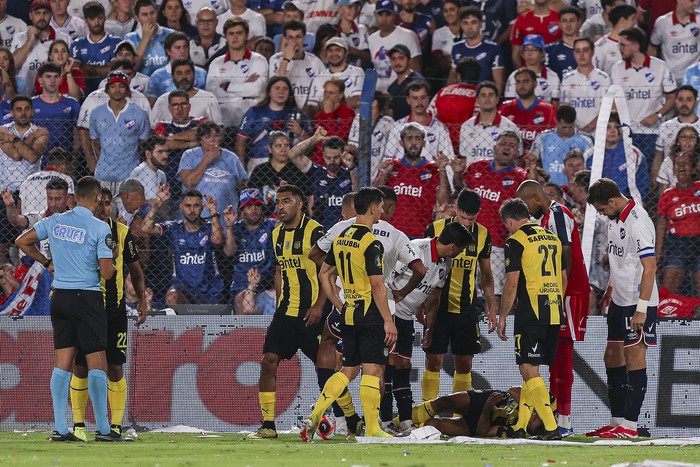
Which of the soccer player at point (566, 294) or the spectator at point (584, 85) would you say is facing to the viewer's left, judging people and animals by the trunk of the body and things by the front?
the soccer player

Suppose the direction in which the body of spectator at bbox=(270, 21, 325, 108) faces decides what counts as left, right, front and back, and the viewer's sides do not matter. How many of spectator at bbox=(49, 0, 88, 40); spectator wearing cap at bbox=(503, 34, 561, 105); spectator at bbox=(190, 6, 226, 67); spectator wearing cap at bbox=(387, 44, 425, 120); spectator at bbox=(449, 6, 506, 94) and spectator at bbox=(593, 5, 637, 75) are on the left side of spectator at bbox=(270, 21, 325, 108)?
4

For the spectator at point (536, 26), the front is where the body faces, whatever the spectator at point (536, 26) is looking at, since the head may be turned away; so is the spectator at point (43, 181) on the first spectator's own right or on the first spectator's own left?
on the first spectator's own right

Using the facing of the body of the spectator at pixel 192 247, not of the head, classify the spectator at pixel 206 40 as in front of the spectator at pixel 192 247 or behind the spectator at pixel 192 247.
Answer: behind

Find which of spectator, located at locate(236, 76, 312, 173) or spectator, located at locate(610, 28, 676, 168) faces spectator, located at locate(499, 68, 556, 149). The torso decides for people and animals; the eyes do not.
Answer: spectator, located at locate(610, 28, 676, 168)

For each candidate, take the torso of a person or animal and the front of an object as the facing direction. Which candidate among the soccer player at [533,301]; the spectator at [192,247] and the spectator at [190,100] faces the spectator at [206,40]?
the soccer player

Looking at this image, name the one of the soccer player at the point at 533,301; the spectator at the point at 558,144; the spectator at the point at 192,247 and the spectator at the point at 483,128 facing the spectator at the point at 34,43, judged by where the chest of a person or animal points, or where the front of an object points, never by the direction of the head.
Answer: the soccer player
